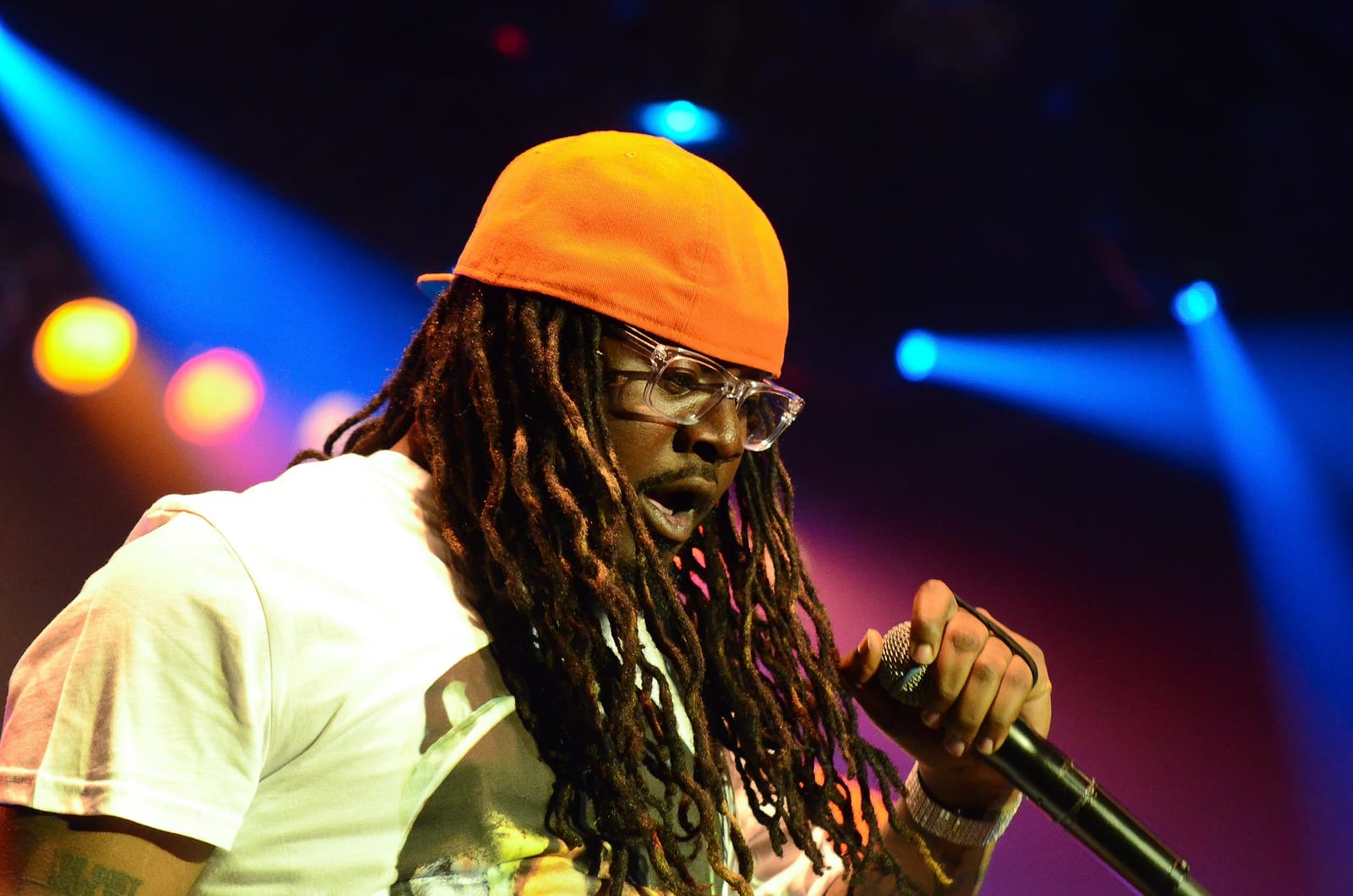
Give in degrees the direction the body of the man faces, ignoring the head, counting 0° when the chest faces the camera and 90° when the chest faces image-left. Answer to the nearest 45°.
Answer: approximately 315°
